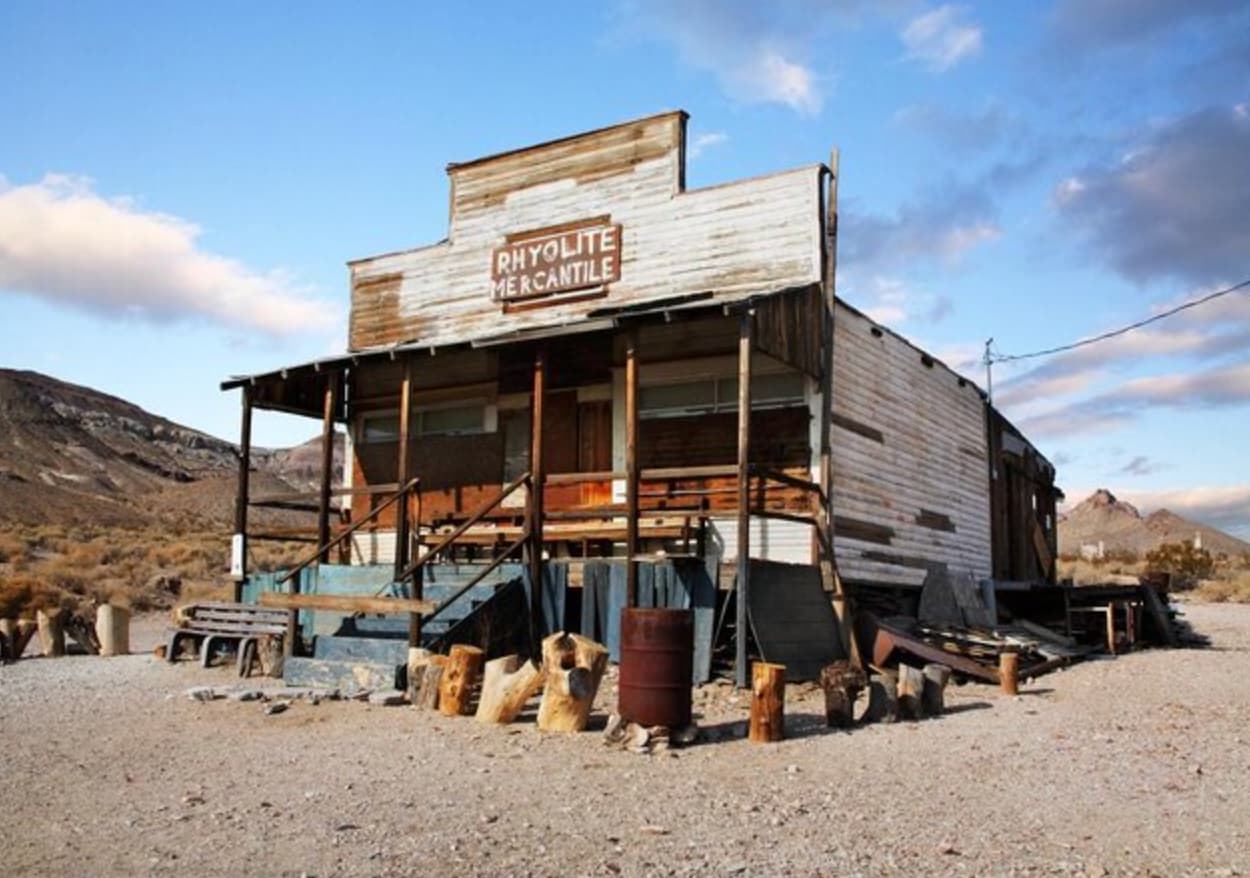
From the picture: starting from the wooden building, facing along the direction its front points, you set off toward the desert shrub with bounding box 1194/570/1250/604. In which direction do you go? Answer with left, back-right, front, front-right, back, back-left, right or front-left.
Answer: back

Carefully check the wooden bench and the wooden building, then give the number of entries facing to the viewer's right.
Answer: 0

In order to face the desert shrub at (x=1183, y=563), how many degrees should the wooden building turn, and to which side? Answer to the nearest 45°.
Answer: approximately 180°

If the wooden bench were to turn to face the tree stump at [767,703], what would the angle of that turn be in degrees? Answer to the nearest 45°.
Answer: approximately 90° to its left

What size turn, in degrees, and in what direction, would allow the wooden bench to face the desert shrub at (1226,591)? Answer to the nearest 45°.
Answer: approximately 180°

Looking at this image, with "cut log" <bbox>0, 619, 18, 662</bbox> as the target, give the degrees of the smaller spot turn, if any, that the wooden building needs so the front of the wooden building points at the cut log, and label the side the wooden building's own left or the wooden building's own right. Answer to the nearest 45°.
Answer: approximately 45° to the wooden building's own right

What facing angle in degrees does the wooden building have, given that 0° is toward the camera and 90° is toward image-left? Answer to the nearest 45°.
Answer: approximately 45°

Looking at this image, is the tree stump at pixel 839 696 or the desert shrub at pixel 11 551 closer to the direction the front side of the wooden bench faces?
the tree stump

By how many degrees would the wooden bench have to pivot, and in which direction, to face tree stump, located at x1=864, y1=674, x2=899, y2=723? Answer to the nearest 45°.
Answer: approximately 90° to its left

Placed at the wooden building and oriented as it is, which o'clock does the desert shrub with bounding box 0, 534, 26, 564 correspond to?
The desert shrub is roughly at 3 o'clock from the wooden building.

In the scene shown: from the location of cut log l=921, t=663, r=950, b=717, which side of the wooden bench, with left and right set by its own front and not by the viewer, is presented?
left

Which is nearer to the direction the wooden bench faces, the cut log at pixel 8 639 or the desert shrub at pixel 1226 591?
the cut log

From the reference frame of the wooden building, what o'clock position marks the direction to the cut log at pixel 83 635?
The cut log is roughly at 2 o'clock from the wooden building.

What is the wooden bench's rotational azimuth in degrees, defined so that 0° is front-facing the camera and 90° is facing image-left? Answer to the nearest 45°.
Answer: approximately 45°
